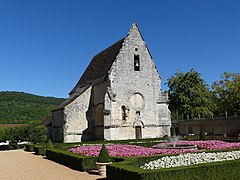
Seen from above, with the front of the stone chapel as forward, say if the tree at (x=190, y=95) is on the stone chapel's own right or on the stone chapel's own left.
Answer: on the stone chapel's own left

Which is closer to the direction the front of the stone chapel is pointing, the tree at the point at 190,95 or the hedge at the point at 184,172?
the hedge

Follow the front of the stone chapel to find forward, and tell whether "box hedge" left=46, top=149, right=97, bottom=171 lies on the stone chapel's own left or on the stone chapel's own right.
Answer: on the stone chapel's own right

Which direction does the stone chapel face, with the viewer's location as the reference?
facing the viewer and to the right of the viewer

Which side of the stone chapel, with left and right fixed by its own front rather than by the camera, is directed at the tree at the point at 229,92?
left

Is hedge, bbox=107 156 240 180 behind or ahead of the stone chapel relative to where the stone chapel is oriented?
ahead
